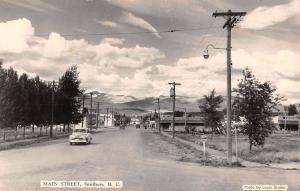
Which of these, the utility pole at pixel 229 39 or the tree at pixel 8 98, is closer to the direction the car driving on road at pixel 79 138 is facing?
the utility pole

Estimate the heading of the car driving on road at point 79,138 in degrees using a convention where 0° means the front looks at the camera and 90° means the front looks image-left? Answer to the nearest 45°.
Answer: approximately 0°

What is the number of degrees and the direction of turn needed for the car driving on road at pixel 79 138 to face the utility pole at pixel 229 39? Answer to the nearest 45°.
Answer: approximately 45° to its left

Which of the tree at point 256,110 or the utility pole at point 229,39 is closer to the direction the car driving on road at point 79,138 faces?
the utility pole

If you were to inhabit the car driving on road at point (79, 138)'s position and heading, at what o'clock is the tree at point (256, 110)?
The tree is roughly at 10 o'clock from the car driving on road.

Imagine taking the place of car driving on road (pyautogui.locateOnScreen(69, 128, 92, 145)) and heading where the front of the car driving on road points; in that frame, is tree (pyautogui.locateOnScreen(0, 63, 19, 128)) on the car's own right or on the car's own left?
on the car's own right
